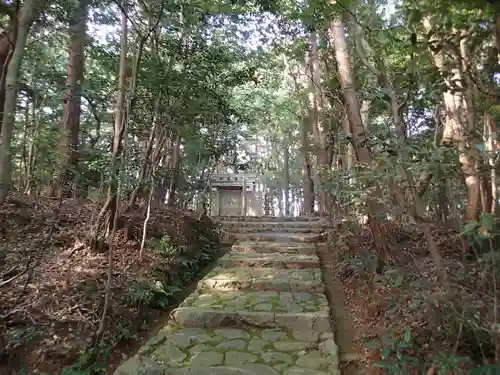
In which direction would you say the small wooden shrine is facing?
toward the camera
